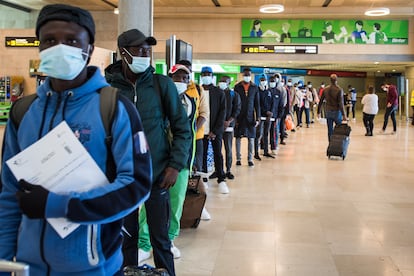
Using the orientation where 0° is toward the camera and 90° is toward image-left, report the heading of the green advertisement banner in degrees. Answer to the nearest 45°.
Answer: approximately 0°

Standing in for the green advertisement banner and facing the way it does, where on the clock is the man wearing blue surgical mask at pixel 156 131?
The man wearing blue surgical mask is roughly at 12 o'clock from the green advertisement banner.

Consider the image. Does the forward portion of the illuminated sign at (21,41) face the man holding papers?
yes

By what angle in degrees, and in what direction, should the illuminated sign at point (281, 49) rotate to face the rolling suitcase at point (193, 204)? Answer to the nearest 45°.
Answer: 0° — it already faces it

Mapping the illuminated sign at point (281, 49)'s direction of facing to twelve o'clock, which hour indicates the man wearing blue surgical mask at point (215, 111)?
The man wearing blue surgical mask is roughly at 12 o'clock from the illuminated sign.

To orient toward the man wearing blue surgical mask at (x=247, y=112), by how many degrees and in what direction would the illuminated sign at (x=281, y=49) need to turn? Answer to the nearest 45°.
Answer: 0° — it already faces them
